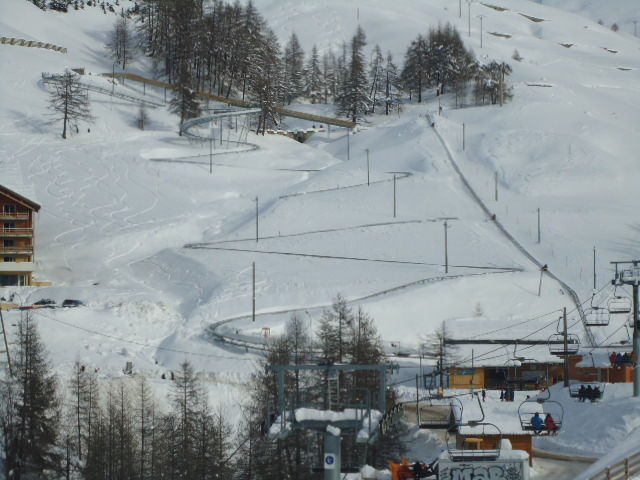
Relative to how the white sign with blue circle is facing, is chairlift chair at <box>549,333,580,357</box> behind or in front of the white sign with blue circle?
behind

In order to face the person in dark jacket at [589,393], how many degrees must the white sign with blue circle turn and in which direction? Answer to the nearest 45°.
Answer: approximately 135° to its left

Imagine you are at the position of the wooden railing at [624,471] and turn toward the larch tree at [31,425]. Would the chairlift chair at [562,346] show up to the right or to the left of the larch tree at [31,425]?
right

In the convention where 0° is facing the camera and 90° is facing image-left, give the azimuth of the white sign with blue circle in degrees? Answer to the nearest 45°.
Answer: approximately 0°

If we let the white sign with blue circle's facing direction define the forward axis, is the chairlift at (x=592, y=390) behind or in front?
behind

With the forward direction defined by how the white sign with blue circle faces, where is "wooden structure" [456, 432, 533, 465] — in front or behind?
behind

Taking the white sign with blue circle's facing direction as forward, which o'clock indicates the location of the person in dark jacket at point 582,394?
The person in dark jacket is roughly at 7 o'clock from the white sign with blue circle.

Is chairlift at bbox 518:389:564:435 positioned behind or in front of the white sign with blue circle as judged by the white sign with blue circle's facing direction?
behind

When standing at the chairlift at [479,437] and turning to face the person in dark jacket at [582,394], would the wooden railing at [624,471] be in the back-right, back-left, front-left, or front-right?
back-right

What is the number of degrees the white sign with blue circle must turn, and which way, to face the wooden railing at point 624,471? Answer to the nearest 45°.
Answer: approximately 90° to its left
